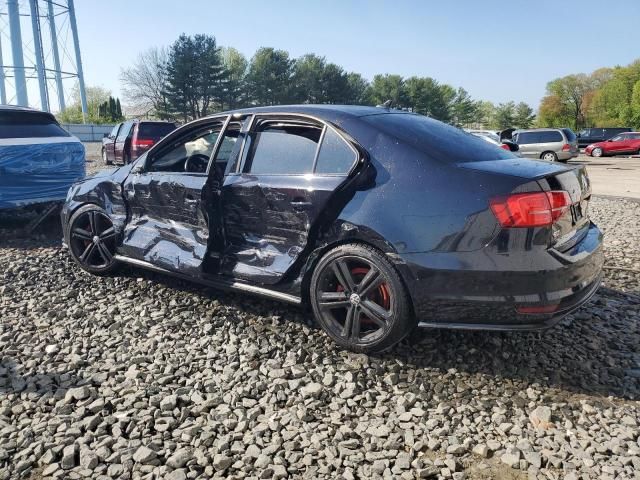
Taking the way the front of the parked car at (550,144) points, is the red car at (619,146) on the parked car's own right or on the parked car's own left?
on the parked car's own right

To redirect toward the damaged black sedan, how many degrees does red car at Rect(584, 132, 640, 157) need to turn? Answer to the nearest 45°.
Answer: approximately 90° to its left

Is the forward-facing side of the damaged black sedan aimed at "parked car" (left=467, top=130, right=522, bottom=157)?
no

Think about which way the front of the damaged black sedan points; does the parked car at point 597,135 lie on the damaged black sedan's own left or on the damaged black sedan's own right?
on the damaged black sedan's own right

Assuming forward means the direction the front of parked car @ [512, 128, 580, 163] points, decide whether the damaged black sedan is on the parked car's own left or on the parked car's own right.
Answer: on the parked car's own left

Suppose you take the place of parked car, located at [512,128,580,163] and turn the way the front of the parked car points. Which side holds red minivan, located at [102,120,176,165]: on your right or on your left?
on your left

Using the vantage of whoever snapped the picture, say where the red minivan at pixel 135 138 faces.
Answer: facing away from the viewer and to the left of the viewer

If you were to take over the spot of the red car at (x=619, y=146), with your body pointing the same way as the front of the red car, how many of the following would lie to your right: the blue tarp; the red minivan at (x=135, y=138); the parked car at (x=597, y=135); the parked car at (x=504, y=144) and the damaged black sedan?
1

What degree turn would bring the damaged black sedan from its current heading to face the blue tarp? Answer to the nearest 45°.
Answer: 0° — it already faces it

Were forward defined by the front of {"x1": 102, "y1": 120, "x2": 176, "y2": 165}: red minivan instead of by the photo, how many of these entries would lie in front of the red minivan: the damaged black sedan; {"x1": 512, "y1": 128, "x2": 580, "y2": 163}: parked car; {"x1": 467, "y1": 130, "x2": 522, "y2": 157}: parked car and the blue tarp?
0

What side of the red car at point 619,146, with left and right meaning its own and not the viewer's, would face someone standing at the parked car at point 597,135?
right

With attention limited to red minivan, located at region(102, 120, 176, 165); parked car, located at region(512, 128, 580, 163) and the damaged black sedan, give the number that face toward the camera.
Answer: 0

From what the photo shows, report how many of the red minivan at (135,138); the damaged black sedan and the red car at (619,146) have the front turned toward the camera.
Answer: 0

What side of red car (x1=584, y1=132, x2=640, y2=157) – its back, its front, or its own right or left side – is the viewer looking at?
left

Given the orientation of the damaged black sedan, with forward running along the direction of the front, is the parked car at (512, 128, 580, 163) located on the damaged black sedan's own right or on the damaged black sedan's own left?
on the damaged black sedan's own right

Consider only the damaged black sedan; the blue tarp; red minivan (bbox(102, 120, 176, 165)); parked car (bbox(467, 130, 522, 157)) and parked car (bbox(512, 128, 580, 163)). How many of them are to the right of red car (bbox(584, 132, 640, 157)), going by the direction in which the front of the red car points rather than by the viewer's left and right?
0
